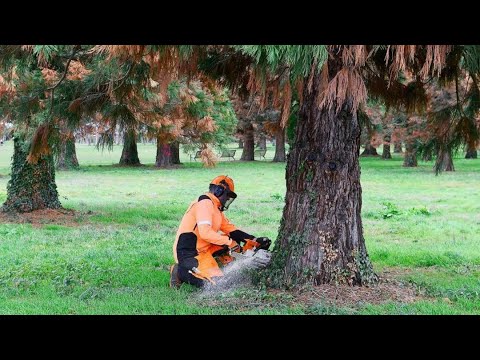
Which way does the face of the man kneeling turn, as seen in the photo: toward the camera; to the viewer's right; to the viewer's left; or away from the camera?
to the viewer's right

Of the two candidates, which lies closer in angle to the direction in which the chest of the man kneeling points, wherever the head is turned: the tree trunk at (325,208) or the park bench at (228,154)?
the tree trunk

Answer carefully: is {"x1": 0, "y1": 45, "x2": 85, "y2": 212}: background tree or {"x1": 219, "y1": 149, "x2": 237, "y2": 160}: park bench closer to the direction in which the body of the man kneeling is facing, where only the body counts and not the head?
the park bench

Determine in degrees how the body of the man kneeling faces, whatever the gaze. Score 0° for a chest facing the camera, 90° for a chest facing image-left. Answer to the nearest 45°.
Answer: approximately 270°

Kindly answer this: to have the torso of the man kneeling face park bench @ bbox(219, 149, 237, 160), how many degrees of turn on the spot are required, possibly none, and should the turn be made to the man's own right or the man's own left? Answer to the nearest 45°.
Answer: approximately 90° to the man's own left
